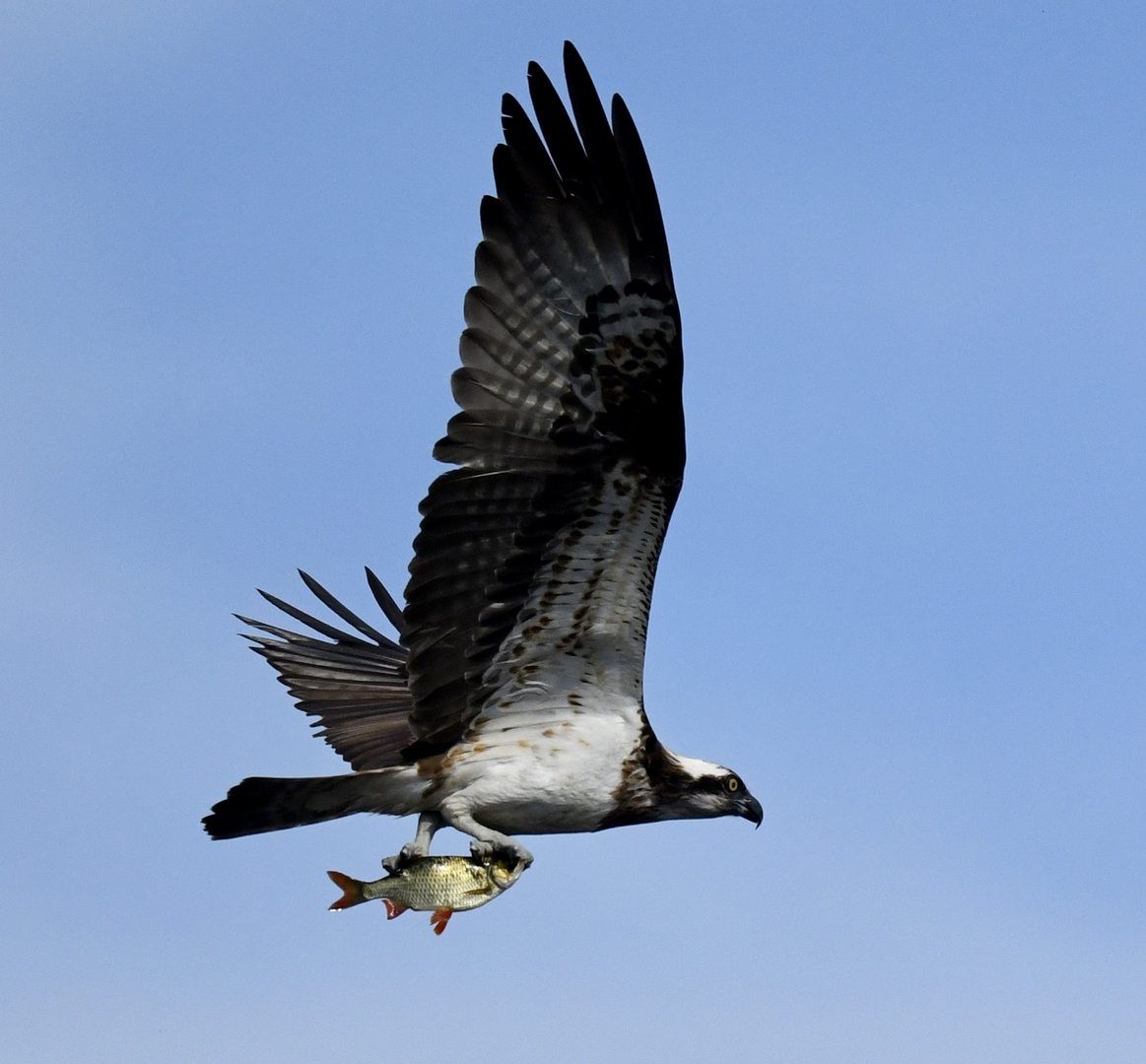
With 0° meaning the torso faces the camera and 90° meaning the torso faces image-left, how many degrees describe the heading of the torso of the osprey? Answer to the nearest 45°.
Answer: approximately 270°
